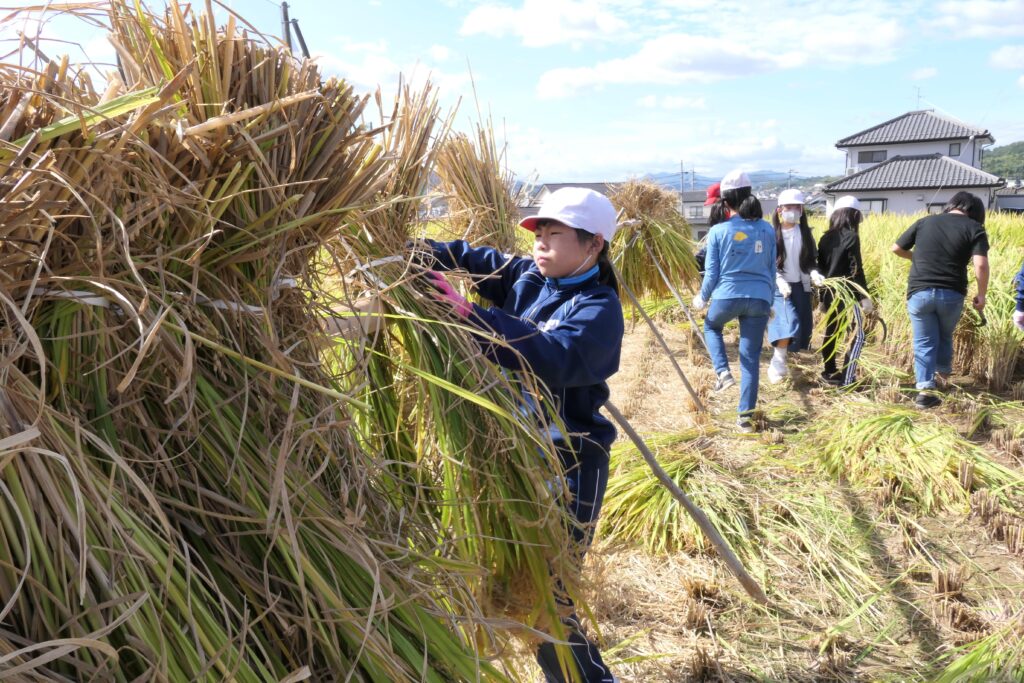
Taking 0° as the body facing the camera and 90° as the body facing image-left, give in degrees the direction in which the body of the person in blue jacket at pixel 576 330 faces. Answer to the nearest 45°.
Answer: approximately 45°

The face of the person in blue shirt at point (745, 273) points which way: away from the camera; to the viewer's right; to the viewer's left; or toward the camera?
away from the camera

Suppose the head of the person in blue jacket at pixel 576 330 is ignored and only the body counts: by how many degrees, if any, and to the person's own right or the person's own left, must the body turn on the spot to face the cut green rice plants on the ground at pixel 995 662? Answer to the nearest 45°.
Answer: approximately 135° to the person's own left

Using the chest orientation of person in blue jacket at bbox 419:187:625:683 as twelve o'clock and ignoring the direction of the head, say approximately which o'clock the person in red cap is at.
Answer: The person in red cap is roughly at 5 o'clock from the person in blue jacket.
